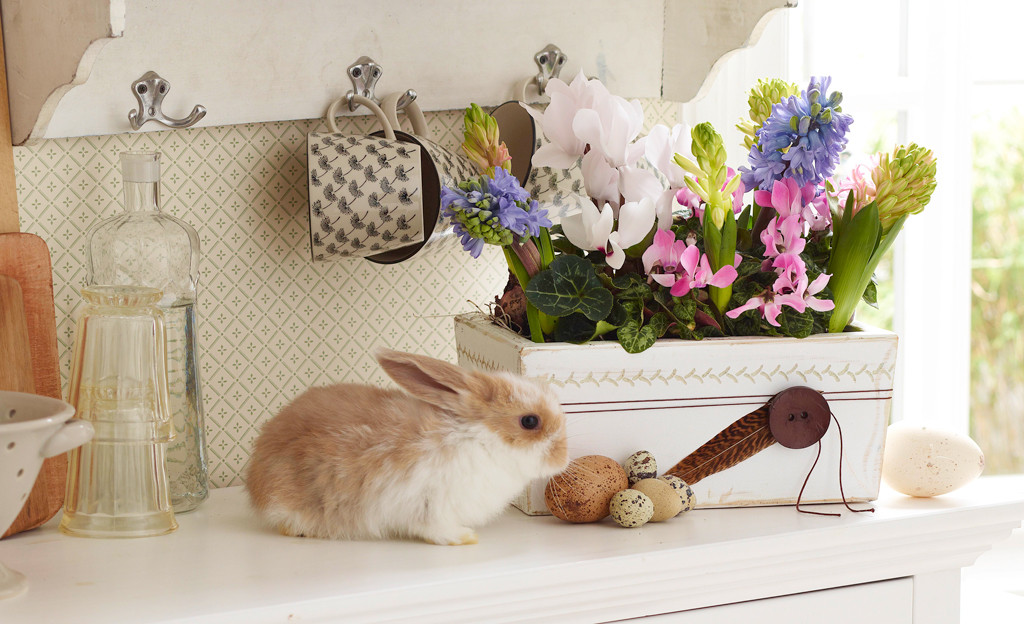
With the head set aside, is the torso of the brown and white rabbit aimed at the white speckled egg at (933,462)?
yes

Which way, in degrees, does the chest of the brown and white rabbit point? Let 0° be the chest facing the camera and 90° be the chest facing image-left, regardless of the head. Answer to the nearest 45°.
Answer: approximately 270°

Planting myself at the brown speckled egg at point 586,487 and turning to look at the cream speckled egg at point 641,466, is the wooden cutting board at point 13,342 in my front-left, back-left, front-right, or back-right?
back-left
